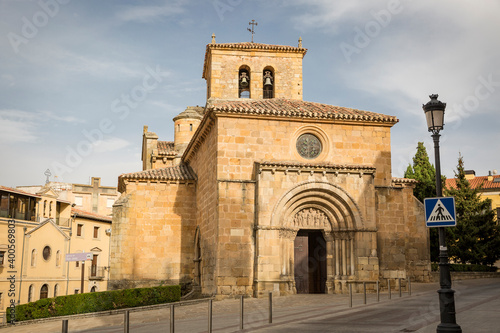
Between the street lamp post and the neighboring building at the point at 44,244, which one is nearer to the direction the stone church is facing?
the street lamp post

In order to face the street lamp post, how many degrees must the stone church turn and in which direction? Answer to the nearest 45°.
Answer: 0° — it already faces it

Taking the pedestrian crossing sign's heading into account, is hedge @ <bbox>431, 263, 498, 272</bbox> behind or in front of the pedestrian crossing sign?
behind

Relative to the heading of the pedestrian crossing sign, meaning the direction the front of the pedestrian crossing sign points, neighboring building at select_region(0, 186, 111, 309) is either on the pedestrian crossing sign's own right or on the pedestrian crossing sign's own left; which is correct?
on the pedestrian crossing sign's own right

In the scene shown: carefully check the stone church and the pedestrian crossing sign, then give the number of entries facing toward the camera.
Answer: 2

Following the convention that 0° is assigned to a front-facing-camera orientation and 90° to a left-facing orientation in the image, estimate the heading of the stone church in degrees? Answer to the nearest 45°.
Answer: approximately 0°

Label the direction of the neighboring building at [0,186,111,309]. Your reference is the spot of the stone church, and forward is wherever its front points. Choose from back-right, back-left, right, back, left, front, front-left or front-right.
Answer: back-right

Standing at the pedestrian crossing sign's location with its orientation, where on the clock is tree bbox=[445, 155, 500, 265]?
The tree is roughly at 6 o'clock from the pedestrian crossing sign.

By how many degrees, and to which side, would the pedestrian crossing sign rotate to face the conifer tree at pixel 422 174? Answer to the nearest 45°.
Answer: approximately 180°
